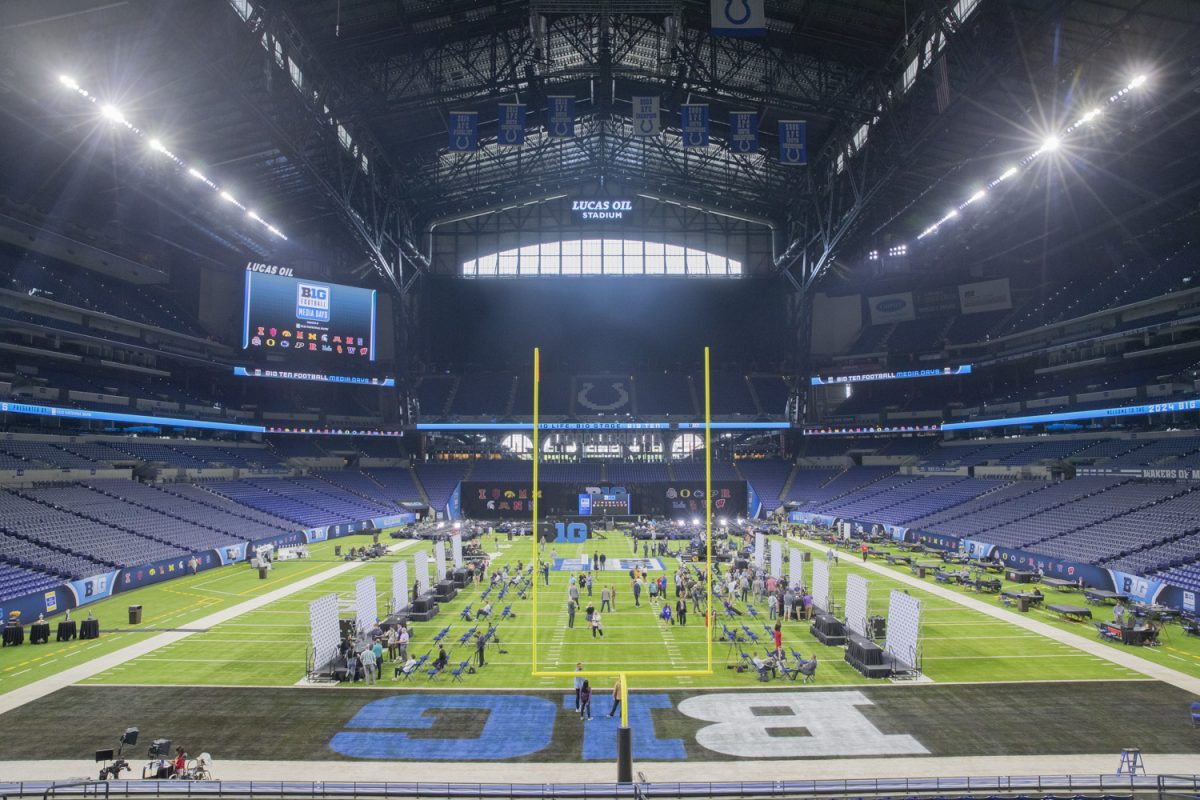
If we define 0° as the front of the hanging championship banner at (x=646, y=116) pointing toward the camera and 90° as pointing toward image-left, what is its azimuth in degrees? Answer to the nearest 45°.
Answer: approximately 0°

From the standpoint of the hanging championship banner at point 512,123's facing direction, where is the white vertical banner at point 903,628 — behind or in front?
in front

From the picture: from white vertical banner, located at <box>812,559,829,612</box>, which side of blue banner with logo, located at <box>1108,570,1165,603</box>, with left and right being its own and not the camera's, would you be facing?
front

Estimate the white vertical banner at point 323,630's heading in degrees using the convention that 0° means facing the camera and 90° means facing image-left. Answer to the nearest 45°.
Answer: approximately 315°

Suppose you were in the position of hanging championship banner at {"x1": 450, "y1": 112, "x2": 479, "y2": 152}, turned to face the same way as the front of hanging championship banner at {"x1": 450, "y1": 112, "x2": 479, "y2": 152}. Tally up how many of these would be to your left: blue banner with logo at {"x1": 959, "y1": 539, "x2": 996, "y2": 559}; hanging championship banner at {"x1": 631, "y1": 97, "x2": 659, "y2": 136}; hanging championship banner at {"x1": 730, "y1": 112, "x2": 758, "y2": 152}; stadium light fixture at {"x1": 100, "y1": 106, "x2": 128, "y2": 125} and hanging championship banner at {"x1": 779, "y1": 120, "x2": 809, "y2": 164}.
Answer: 4

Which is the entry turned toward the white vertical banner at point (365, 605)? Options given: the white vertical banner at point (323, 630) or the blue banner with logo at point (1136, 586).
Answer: the blue banner with logo

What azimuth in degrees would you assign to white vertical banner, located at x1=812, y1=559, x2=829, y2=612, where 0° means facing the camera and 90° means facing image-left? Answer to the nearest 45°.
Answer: approximately 45°

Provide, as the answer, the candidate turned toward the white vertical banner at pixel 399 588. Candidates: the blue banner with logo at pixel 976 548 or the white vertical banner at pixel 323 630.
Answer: the blue banner with logo
